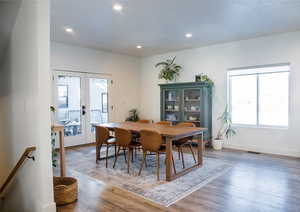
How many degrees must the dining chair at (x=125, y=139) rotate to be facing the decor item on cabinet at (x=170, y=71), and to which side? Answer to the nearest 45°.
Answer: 0° — it already faces it

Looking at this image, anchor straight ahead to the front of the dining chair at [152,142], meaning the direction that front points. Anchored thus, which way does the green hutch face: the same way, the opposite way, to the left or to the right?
the opposite way

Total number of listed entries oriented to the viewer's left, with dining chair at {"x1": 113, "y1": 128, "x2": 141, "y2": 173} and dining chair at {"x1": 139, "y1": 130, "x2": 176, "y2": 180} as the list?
0

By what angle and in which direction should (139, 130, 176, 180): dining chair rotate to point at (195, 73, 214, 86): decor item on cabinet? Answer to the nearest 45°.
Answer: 0° — it already faces it

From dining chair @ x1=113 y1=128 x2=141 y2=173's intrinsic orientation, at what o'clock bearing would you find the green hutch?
The green hutch is roughly at 12 o'clock from the dining chair.

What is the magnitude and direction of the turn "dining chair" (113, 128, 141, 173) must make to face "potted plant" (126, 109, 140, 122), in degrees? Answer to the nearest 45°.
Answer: approximately 45° to its left

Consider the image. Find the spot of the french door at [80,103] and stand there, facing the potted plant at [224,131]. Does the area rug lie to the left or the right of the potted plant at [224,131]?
right

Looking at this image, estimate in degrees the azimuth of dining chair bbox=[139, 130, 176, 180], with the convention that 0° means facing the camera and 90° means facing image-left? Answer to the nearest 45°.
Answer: approximately 225°

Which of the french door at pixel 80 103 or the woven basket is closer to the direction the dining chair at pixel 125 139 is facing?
the french door

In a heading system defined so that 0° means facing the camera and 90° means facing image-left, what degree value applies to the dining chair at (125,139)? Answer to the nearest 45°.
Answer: approximately 225°

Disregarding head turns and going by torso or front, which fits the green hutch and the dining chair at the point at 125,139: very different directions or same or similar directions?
very different directions
